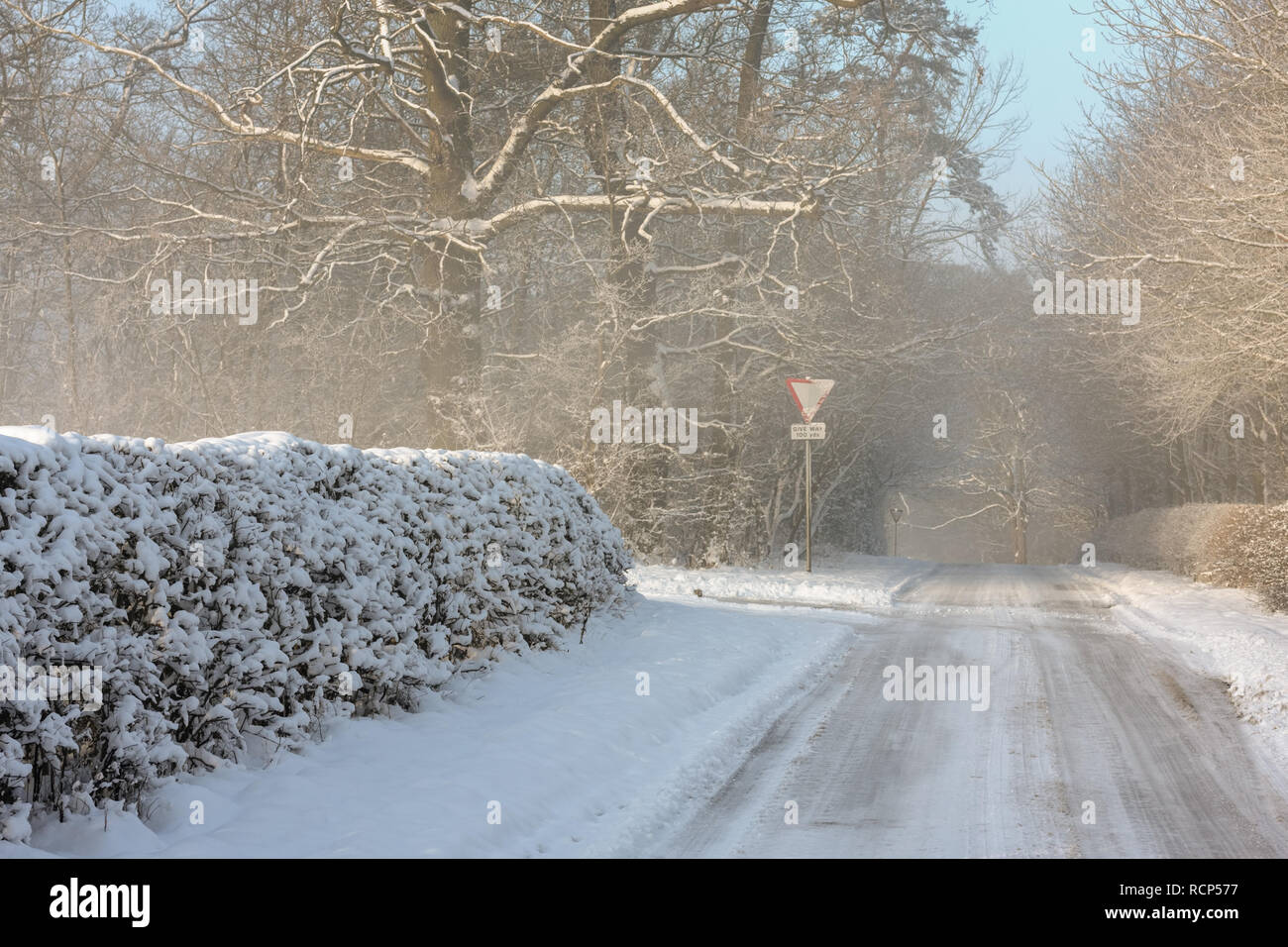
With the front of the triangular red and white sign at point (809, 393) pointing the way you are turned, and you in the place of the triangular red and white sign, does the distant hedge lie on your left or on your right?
on your left

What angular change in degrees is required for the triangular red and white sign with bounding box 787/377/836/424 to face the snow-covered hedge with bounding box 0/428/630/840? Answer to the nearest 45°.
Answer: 0° — it already faces it

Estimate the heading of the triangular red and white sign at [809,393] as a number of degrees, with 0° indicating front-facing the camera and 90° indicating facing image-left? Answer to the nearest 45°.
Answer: approximately 0°

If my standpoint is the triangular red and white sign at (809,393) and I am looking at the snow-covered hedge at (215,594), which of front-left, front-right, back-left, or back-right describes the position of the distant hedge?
back-left
